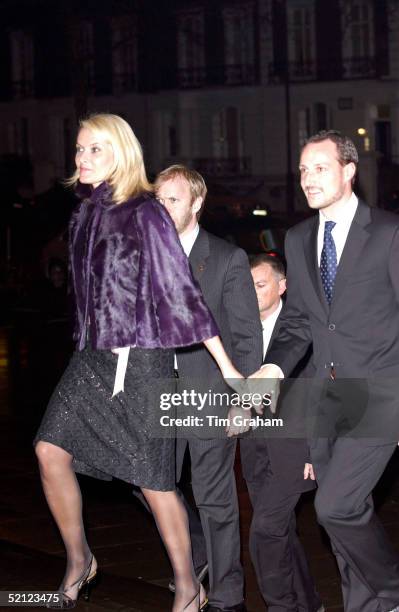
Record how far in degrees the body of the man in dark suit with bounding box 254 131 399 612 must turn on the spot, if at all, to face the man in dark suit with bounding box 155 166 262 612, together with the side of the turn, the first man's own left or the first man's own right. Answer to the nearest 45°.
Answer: approximately 90° to the first man's own right

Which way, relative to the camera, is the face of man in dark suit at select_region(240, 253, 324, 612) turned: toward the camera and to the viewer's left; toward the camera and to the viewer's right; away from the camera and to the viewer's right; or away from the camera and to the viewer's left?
toward the camera and to the viewer's left

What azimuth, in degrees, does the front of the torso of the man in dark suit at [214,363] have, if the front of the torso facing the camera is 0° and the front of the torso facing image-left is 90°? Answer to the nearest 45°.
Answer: approximately 45°

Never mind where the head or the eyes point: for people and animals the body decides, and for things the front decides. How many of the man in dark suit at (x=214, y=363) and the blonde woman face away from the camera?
0

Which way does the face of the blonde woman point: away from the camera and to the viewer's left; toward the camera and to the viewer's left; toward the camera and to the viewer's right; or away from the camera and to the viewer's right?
toward the camera and to the viewer's left

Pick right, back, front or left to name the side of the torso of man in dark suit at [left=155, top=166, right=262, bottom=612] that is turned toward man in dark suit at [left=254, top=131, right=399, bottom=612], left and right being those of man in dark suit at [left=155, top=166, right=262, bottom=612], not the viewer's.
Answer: left

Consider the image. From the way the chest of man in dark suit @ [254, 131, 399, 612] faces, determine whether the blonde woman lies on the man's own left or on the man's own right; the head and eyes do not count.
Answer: on the man's own right
